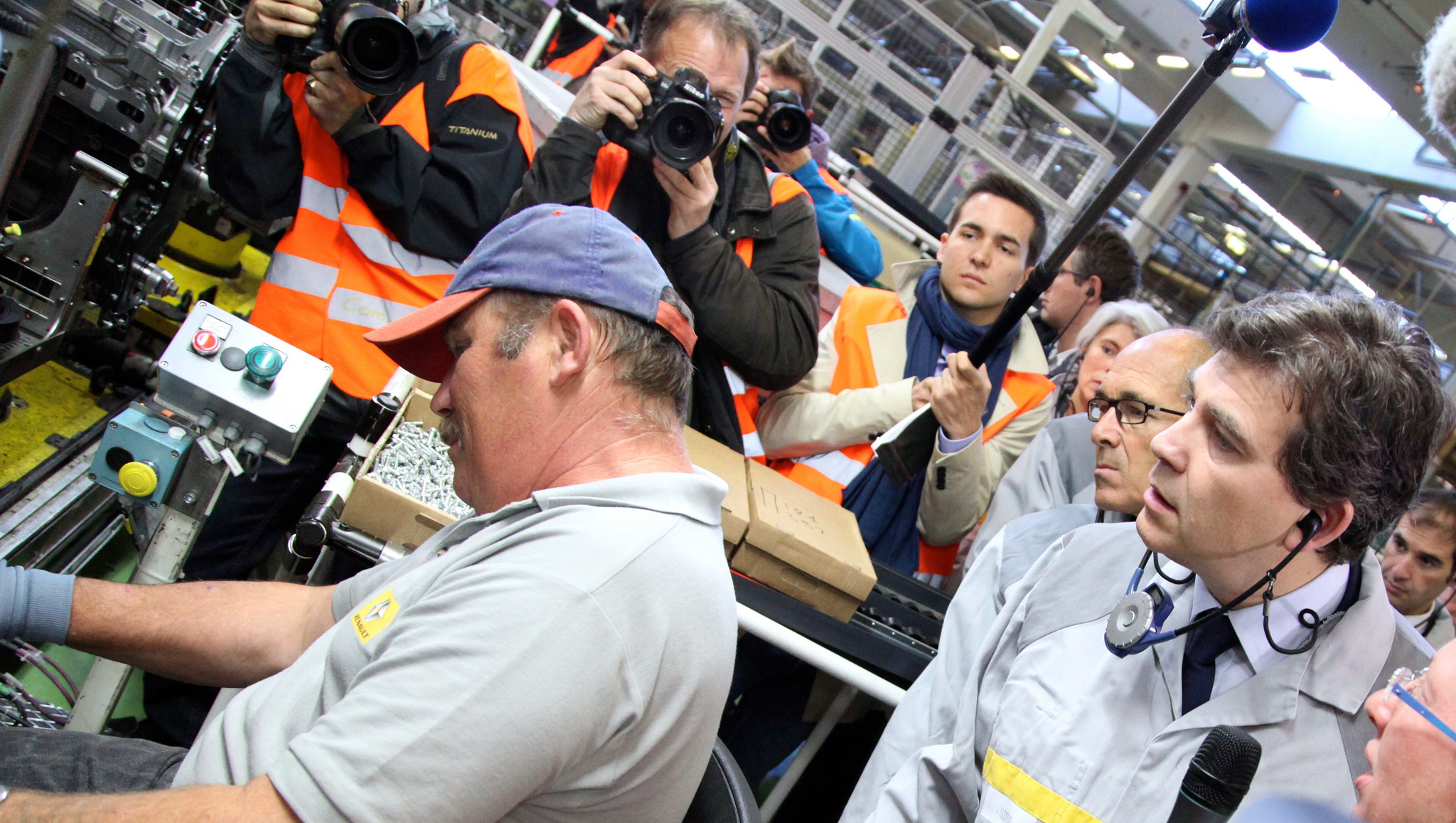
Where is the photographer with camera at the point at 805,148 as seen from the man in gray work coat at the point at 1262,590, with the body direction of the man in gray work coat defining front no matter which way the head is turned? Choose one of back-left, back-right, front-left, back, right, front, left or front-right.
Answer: right

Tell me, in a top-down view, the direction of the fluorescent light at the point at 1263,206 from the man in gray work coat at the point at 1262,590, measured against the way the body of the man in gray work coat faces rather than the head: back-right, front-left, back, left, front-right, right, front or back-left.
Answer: back-right

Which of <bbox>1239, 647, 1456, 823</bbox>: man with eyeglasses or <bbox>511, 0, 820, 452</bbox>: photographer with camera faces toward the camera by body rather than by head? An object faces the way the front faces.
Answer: the photographer with camera

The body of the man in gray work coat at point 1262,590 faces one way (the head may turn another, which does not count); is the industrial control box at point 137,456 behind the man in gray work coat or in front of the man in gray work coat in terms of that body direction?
in front

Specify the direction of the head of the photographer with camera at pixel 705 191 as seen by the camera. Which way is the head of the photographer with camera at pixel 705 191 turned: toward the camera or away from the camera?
toward the camera

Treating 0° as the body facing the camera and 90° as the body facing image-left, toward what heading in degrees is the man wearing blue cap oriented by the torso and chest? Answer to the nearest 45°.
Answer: approximately 90°

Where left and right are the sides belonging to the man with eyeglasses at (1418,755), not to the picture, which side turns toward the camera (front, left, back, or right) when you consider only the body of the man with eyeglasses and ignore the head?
left

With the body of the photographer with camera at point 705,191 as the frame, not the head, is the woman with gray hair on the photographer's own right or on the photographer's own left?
on the photographer's own left

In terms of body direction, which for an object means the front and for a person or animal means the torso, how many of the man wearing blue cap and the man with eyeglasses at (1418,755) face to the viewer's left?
2

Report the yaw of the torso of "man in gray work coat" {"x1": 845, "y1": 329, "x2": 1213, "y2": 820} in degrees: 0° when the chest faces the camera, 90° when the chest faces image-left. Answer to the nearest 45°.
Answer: approximately 45°

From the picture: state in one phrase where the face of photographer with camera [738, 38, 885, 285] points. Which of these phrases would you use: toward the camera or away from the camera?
toward the camera

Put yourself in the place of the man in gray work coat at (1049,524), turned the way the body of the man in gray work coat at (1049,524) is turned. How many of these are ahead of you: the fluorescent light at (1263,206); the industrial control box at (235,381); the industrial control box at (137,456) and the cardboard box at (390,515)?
3

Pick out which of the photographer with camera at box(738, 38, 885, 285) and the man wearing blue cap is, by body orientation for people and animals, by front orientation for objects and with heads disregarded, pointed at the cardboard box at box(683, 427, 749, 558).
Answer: the photographer with camera

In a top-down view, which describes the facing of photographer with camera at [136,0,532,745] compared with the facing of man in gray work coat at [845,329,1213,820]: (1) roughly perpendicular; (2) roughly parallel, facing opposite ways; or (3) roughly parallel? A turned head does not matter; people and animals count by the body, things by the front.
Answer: roughly perpendicular

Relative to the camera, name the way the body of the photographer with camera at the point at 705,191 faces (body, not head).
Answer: toward the camera

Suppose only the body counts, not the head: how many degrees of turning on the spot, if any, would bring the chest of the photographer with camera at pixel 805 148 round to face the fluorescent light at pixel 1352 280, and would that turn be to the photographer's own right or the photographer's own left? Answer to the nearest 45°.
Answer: approximately 135° to the photographer's own left

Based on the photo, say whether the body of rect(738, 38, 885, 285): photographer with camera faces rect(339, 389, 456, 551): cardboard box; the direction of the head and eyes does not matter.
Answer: yes
